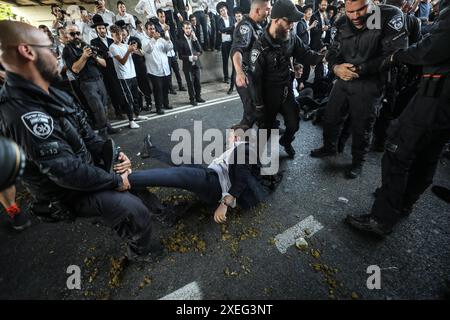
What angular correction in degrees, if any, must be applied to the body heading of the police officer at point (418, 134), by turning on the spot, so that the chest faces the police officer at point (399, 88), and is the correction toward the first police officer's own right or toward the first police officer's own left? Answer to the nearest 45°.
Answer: approximately 90° to the first police officer's own right

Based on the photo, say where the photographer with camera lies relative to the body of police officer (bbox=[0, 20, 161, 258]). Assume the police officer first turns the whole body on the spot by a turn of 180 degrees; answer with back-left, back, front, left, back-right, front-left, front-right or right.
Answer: right

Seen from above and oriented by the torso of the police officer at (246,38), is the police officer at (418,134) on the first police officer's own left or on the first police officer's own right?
on the first police officer's own right

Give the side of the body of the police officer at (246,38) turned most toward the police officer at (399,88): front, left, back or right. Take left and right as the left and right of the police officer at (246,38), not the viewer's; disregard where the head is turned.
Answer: front

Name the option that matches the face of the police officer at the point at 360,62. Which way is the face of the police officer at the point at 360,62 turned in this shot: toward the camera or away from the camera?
toward the camera

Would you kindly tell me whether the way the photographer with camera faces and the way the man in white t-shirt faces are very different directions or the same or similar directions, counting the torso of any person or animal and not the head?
same or similar directions

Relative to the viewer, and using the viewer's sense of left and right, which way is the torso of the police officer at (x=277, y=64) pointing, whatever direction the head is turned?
facing the viewer and to the right of the viewer

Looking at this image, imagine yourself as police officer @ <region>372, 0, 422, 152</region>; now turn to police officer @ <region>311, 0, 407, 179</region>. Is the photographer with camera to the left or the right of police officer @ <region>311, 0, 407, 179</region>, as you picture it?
right

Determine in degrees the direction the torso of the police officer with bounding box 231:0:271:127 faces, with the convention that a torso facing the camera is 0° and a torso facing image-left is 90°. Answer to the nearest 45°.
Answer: approximately 270°

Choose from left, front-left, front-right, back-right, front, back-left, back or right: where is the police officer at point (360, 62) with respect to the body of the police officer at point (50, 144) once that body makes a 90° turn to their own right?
left

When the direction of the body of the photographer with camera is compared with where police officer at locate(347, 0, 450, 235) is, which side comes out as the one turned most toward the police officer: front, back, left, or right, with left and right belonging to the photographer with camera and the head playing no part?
front

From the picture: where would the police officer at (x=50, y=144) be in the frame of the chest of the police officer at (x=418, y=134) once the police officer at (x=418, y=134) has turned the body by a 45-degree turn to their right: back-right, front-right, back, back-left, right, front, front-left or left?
left

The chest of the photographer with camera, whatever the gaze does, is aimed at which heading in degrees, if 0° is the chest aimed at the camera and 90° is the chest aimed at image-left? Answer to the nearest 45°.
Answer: approximately 315°
